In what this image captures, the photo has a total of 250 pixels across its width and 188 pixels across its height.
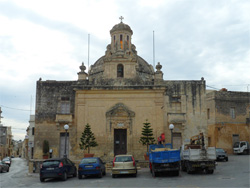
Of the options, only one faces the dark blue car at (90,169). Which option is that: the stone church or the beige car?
the stone church

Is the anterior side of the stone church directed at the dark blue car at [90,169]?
yes

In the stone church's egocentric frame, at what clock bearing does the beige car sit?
The beige car is roughly at 12 o'clock from the stone church.

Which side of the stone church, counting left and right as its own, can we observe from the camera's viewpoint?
front

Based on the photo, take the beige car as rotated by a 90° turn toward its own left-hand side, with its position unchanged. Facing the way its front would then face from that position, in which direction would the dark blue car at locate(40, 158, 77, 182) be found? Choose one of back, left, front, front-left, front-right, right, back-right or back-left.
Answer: front

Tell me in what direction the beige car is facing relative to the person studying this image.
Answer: facing away from the viewer

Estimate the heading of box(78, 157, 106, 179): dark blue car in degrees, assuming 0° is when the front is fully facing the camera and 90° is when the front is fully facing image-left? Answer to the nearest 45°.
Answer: approximately 180°

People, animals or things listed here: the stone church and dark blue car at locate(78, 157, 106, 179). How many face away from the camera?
1

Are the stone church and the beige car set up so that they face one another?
yes
